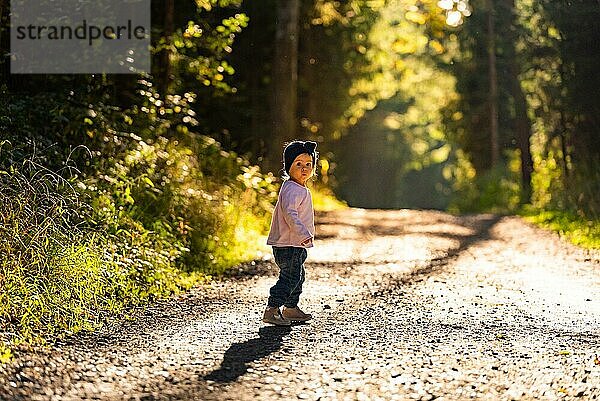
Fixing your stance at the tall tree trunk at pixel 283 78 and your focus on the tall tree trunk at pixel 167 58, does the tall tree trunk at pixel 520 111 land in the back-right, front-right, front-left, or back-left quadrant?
back-left

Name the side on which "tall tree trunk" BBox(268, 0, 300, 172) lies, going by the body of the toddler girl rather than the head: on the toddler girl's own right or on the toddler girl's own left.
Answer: on the toddler girl's own left

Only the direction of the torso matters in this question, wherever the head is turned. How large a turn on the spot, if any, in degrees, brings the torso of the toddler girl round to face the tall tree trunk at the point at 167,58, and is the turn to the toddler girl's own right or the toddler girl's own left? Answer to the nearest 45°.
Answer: approximately 90° to the toddler girl's own left
